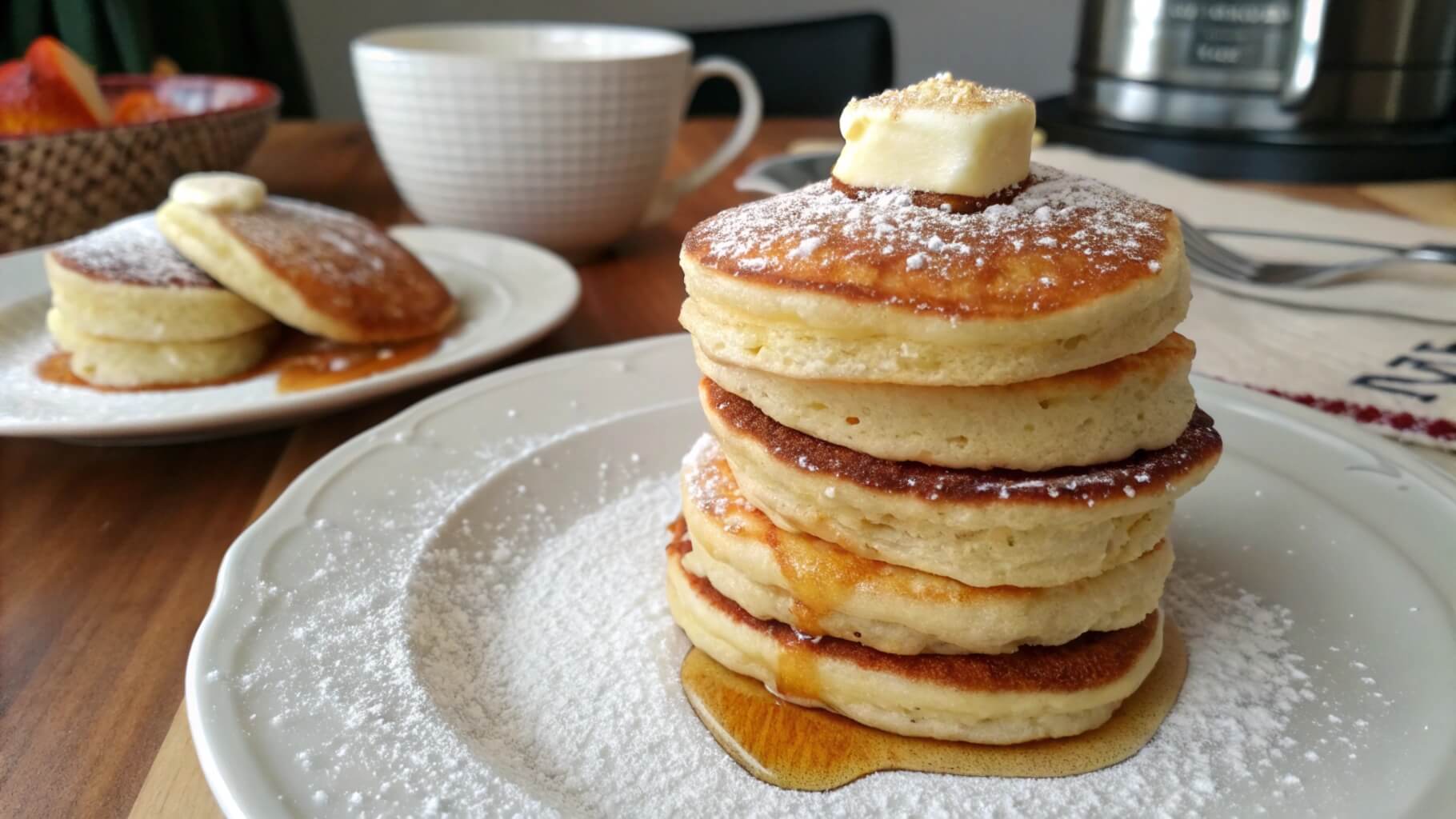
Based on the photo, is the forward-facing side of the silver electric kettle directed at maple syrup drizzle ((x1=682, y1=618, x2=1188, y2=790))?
yes

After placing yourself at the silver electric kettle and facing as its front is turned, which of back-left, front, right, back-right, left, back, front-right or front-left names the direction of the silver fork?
front

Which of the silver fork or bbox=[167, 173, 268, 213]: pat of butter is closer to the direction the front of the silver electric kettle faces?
the silver fork

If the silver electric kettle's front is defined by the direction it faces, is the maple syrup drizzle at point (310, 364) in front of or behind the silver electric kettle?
in front

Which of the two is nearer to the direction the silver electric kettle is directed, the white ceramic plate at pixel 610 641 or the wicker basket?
the white ceramic plate

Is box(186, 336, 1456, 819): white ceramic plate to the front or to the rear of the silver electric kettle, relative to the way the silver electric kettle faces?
to the front

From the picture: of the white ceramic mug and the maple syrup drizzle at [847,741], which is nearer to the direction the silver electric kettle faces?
the maple syrup drizzle

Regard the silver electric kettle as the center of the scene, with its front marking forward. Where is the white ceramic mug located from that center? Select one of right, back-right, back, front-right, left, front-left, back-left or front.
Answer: front-right

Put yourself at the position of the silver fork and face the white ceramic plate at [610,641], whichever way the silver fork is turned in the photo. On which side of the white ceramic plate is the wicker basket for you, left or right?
right

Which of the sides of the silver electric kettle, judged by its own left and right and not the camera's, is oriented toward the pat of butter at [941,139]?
front

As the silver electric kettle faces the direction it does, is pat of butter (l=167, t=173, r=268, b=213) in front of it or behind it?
in front

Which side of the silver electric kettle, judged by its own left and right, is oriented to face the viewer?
front

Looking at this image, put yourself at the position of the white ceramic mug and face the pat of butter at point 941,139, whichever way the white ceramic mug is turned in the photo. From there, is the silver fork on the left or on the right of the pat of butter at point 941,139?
left
